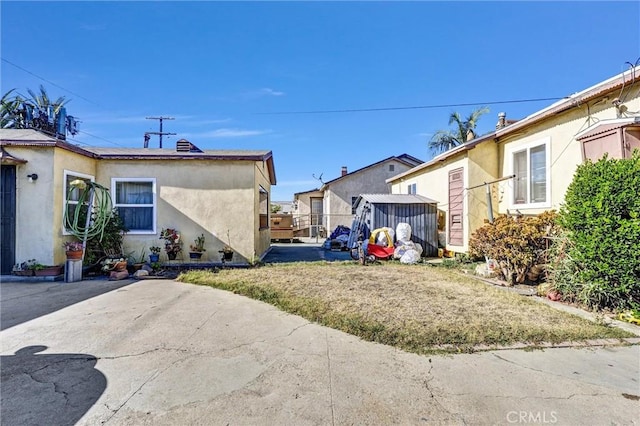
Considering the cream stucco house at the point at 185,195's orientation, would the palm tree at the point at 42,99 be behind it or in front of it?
behind

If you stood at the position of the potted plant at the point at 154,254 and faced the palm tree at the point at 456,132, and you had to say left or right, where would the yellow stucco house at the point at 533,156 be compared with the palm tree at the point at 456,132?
right

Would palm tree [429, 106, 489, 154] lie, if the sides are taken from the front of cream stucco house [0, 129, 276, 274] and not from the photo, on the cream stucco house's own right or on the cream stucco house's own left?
on the cream stucco house's own left

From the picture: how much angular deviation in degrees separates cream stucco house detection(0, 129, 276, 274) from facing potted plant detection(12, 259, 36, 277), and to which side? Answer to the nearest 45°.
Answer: approximately 90° to its right
